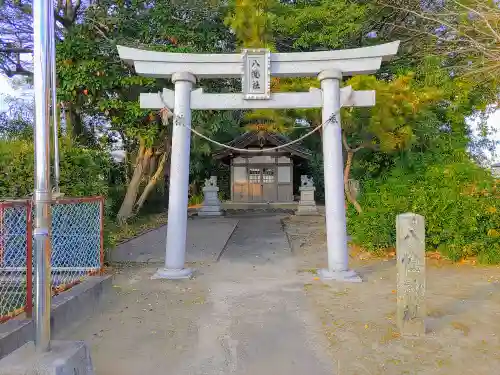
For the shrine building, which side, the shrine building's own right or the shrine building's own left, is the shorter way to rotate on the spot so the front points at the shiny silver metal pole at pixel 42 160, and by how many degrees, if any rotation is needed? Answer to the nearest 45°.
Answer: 0° — it already faces it

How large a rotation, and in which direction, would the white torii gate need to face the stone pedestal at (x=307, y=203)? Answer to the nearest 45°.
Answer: approximately 180°

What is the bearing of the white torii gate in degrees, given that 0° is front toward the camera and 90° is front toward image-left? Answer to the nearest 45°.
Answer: approximately 0°

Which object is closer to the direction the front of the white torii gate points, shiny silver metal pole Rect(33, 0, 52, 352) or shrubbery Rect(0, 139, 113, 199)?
the shiny silver metal pole

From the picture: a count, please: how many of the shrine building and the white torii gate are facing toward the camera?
2

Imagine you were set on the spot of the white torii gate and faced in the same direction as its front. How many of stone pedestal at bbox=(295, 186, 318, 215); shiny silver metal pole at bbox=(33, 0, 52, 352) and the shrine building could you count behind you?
2

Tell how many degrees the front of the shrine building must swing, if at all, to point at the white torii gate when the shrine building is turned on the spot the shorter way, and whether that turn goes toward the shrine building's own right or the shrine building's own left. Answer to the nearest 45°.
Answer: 0° — it already faces it

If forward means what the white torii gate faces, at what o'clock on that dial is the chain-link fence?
The chain-link fence is roughly at 2 o'clock from the white torii gate.

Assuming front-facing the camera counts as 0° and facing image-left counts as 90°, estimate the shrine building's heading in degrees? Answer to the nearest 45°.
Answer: approximately 0°
